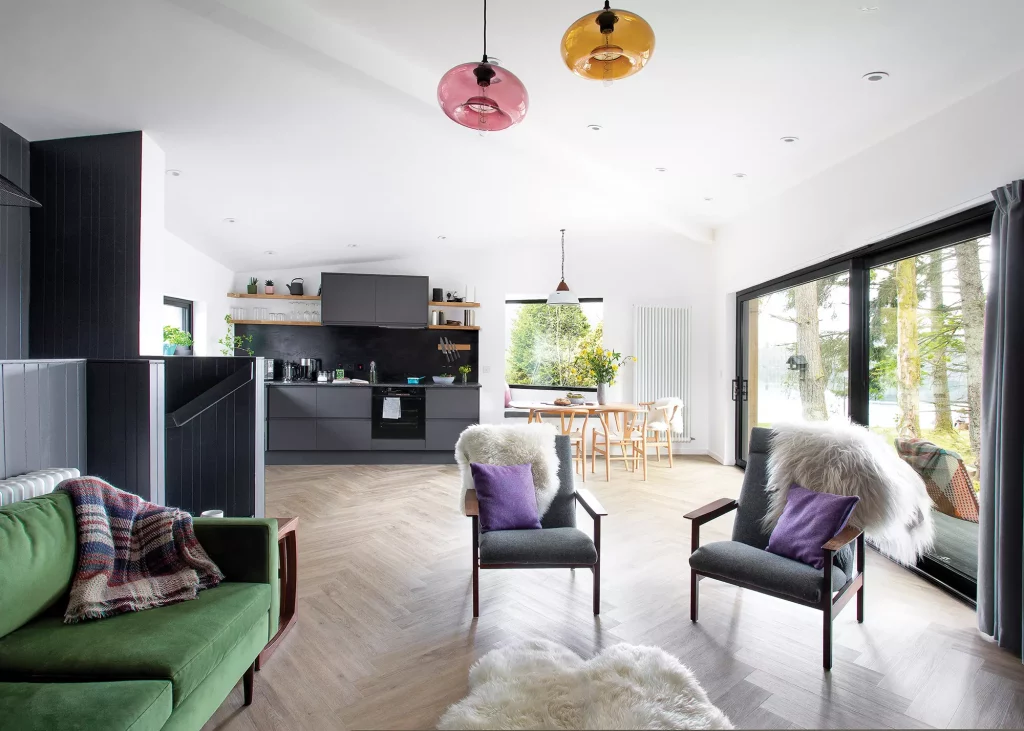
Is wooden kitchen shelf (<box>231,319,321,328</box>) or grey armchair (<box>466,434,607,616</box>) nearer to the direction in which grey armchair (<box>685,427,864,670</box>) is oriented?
the grey armchair

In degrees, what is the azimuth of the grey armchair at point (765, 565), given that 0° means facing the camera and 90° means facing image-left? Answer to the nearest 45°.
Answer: approximately 45°

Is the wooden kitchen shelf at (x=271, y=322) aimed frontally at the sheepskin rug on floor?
yes

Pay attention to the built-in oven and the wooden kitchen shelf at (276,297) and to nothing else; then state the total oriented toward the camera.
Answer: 2

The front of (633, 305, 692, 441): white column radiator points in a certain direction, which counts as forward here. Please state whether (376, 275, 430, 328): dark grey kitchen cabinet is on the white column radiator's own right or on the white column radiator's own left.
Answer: on the white column radiator's own right

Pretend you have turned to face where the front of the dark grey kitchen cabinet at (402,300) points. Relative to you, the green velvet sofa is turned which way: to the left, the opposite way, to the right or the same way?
to the left

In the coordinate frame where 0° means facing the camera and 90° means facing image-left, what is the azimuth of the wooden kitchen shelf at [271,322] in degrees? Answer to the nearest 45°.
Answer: approximately 0°

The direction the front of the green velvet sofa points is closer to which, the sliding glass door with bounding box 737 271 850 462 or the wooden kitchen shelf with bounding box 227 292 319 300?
the sliding glass door

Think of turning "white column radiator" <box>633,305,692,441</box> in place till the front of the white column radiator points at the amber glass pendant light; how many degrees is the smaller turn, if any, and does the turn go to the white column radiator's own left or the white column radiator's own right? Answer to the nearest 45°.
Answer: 0° — it already faces it
